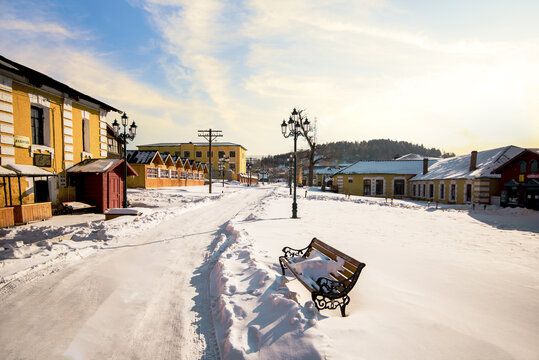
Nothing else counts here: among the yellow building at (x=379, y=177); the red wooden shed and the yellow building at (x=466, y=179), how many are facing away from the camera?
0

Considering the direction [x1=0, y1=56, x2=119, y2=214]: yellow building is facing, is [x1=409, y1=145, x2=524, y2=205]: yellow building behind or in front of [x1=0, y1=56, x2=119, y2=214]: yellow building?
in front

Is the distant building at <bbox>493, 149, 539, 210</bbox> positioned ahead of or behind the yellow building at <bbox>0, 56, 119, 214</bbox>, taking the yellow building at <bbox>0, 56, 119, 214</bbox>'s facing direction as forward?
ahead

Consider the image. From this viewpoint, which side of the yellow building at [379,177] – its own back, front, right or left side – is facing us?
front

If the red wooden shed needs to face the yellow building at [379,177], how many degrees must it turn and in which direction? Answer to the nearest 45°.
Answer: approximately 45° to its left

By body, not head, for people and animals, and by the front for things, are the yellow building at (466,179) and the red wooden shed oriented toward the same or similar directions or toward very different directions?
very different directions

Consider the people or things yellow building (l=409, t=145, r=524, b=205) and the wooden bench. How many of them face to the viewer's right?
0

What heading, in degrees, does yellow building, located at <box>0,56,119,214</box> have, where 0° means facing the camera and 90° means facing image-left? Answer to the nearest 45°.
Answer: approximately 315°

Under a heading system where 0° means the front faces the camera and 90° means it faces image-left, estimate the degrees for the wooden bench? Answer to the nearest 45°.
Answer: approximately 45°

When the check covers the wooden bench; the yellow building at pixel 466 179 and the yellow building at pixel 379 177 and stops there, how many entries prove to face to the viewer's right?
0

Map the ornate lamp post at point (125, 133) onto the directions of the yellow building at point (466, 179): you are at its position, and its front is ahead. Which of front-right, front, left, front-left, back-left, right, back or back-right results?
front

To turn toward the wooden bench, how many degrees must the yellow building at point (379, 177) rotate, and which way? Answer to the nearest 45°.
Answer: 0° — it already faces it

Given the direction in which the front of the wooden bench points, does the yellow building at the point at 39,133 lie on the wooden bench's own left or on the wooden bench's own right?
on the wooden bench's own right
